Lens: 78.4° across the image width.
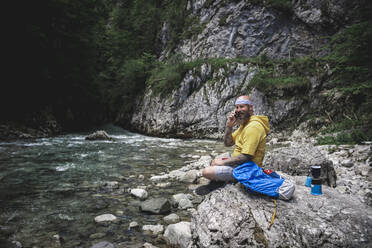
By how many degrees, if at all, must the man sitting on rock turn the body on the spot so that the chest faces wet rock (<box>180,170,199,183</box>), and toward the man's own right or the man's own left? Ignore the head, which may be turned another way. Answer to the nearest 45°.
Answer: approximately 45° to the man's own right

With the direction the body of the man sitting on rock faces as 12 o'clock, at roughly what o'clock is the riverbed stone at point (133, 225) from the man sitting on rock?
The riverbed stone is roughly at 12 o'clock from the man sitting on rock.

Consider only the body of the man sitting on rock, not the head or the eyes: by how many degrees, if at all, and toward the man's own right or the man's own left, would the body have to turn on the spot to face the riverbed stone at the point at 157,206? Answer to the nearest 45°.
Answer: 0° — they already face it

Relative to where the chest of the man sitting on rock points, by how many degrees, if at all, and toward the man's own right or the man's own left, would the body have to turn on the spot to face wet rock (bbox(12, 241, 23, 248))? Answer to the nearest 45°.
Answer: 0° — they already face it

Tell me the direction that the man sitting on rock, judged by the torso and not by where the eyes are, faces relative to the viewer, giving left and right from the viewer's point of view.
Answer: facing to the left of the viewer

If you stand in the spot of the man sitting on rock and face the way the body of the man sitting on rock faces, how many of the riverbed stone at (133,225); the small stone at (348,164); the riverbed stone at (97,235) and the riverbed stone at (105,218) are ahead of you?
3

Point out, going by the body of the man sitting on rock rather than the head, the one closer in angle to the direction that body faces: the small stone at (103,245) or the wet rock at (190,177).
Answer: the small stone

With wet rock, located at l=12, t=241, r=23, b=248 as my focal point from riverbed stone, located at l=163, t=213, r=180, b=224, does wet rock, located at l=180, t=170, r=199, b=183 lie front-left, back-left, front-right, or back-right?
back-right
